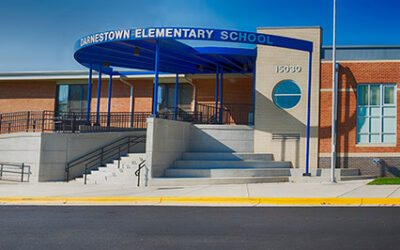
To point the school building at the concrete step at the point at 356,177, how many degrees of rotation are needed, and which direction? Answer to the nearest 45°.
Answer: approximately 90° to its left

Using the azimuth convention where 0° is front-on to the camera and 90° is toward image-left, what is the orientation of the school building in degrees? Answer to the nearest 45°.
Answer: approximately 0°
